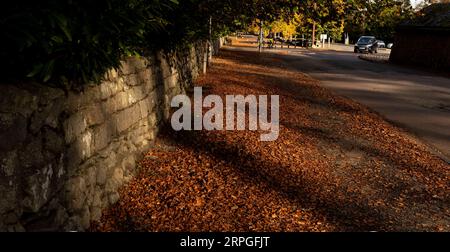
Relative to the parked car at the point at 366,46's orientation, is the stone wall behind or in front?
in front

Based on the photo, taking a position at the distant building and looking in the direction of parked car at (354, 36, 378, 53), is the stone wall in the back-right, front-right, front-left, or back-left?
back-left

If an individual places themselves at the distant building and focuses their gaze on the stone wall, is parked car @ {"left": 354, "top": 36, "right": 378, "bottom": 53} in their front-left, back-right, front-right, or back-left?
back-right

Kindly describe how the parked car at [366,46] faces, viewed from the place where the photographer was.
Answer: facing the viewer and to the left of the viewer

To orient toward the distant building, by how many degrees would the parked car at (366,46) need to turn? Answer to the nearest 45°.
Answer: approximately 45° to its left
